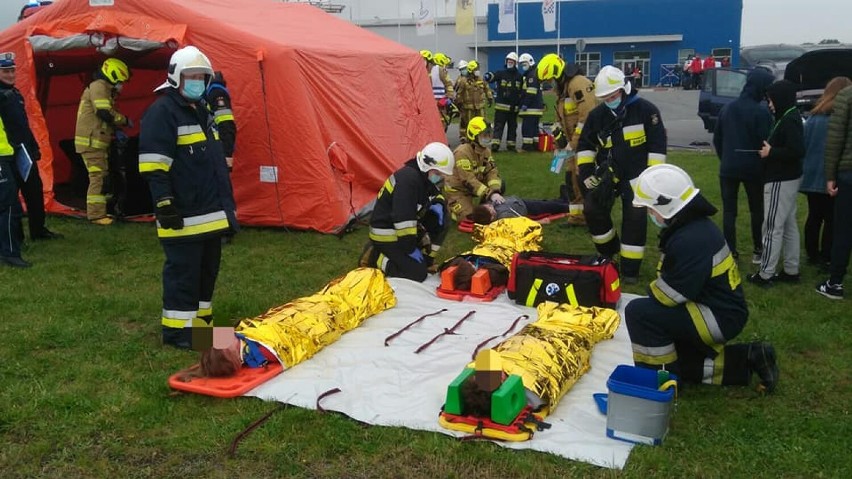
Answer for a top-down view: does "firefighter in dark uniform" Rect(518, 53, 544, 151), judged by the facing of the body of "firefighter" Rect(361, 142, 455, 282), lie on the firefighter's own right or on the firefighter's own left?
on the firefighter's own left

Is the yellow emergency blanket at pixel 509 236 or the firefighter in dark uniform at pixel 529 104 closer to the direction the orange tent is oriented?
the yellow emergency blanket

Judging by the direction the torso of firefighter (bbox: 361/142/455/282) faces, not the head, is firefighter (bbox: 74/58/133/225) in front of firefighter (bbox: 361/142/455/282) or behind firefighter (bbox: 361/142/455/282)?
behind

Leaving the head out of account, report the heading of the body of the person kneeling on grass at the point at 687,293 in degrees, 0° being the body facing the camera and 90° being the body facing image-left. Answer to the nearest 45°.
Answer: approximately 90°

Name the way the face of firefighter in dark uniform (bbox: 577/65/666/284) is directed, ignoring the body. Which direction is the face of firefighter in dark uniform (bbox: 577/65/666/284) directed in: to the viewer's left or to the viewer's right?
to the viewer's left

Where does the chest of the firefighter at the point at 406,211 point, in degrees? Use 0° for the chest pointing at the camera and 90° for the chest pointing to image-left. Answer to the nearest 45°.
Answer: approximately 315°

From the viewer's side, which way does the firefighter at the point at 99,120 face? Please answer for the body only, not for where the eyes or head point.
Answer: to the viewer's right

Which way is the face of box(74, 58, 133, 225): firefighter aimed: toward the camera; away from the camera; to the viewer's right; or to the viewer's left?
to the viewer's right

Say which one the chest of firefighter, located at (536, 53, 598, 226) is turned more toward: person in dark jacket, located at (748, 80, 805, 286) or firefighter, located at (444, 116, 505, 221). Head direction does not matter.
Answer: the firefighter

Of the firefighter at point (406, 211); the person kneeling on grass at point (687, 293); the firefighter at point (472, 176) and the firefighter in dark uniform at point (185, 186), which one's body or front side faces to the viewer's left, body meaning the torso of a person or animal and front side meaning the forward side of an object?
the person kneeling on grass
